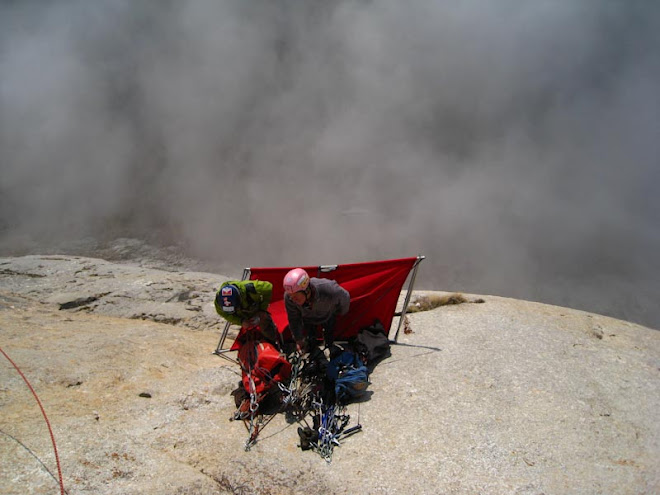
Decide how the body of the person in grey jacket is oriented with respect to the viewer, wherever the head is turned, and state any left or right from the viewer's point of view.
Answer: facing the viewer and to the left of the viewer
